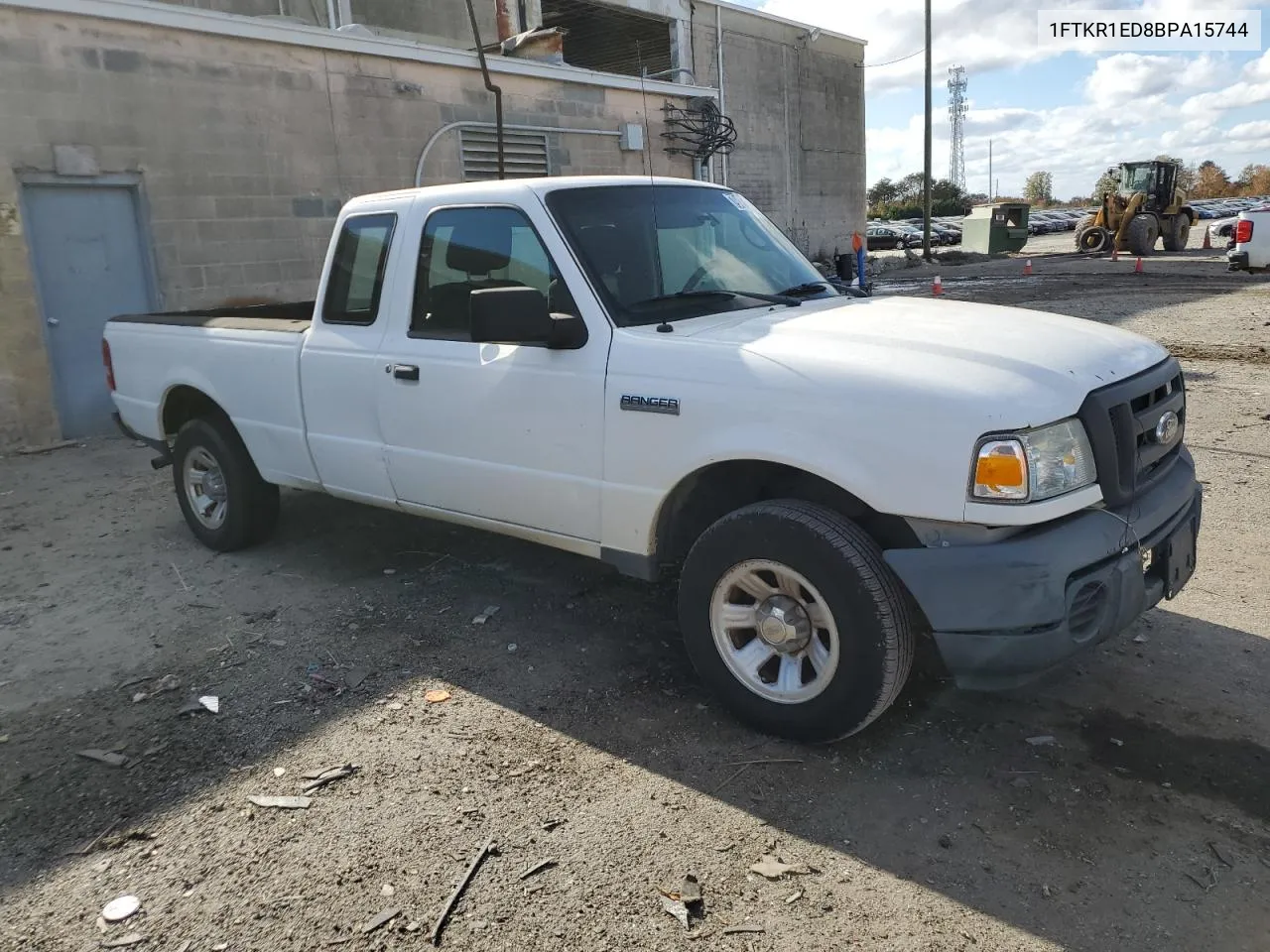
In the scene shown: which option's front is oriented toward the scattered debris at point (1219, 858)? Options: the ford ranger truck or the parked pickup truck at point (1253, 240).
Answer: the ford ranger truck

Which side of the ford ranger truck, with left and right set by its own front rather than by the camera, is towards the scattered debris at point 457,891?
right

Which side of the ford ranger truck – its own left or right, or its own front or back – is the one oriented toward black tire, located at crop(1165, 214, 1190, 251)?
left

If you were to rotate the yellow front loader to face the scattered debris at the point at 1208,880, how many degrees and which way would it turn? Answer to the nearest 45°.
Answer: approximately 45° to its left

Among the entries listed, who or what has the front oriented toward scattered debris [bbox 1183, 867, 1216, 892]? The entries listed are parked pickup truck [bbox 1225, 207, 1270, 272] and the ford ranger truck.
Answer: the ford ranger truck

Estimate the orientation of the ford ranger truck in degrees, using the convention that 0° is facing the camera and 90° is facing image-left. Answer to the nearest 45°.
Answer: approximately 315°

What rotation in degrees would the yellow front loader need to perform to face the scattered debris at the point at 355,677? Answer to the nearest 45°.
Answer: approximately 45° to its left

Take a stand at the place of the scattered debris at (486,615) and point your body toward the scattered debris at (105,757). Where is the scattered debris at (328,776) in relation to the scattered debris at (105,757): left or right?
left

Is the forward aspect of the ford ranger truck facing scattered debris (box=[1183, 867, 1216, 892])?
yes

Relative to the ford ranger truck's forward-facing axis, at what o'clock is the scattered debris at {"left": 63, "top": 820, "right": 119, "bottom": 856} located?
The scattered debris is roughly at 4 o'clock from the ford ranger truck.

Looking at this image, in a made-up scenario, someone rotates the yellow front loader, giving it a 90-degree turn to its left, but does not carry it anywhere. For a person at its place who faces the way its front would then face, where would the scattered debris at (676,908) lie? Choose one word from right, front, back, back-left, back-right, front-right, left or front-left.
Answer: front-right
